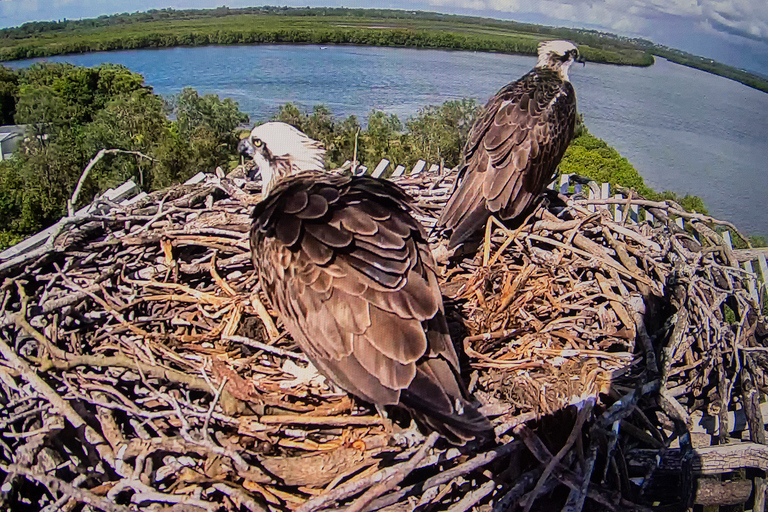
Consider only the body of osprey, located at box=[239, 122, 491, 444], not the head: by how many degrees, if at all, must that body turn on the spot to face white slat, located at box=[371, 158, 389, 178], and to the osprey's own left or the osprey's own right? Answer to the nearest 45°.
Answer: approximately 45° to the osprey's own right

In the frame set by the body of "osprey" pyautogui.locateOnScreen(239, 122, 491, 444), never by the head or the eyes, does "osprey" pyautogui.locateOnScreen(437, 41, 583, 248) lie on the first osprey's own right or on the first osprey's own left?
on the first osprey's own right

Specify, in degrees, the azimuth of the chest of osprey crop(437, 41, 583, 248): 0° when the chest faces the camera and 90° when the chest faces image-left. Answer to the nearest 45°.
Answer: approximately 225°

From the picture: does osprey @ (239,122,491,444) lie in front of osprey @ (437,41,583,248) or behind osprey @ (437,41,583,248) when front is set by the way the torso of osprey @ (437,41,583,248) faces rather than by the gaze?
behind

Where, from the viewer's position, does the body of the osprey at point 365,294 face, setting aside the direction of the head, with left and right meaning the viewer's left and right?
facing away from the viewer and to the left of the viewer

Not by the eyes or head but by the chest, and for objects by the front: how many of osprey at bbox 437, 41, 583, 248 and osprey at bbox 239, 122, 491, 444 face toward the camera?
0

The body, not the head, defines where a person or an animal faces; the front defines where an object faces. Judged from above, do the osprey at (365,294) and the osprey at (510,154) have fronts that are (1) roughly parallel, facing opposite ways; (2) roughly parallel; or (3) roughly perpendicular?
roughly perpendicular
